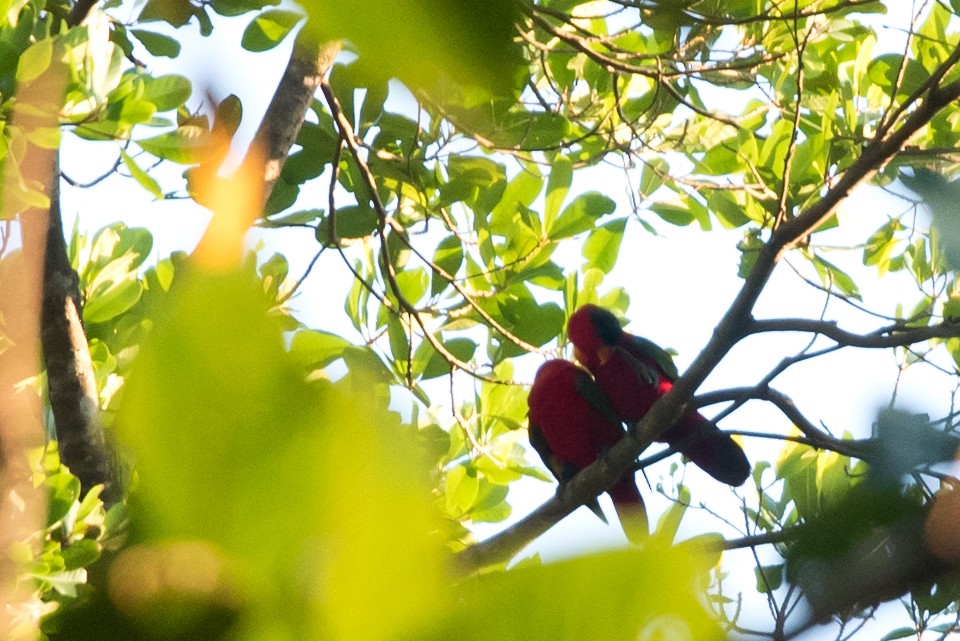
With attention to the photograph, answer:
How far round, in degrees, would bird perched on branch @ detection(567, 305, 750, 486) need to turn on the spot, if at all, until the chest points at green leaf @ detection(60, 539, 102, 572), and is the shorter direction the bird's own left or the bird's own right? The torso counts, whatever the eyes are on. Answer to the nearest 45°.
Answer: approximately 45° to the bird's own left
